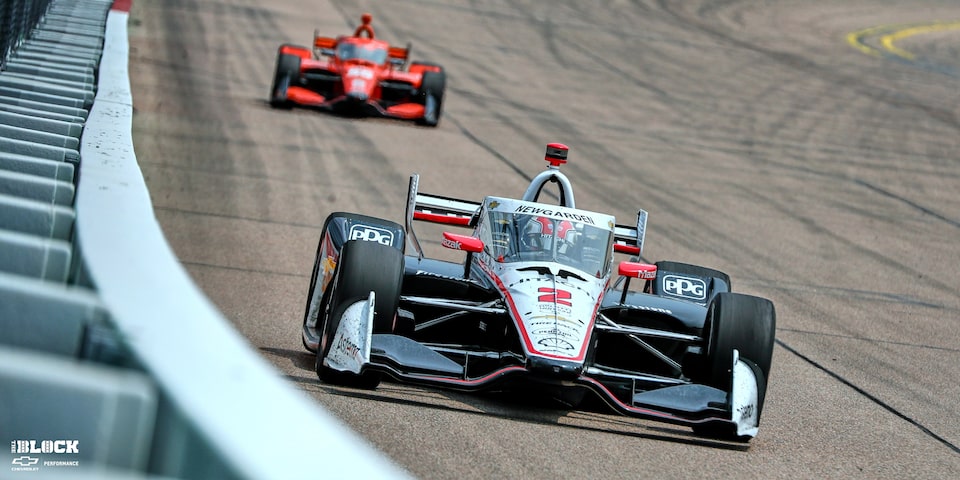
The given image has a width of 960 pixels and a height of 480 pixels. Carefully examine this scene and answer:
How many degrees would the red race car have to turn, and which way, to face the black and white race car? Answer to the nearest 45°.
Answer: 0° — it already faces it

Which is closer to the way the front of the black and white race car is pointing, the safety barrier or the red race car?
the safety barrier

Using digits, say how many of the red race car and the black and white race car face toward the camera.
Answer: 2

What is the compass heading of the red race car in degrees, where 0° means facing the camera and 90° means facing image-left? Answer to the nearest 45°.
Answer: approximately 0°

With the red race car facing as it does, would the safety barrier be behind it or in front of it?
in front

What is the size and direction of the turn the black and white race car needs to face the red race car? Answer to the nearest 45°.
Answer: approximately 180°

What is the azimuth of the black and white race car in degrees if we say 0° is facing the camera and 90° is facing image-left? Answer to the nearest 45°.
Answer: approximately 0°

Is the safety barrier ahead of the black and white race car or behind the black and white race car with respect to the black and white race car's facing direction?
ahead
